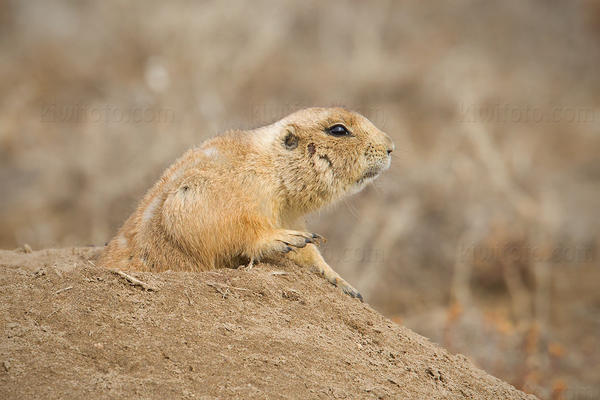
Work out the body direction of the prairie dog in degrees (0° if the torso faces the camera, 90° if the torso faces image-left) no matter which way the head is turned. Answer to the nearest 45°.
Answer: approximately 270°
